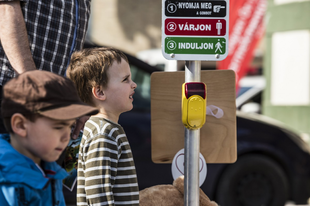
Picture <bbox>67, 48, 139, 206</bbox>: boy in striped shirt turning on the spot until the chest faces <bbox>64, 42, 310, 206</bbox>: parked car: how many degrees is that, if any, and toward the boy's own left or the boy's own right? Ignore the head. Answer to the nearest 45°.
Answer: approximately 45° to the boy's own left

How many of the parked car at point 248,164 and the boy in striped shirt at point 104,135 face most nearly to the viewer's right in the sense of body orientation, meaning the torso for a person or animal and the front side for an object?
2

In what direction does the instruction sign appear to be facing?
toward the camera

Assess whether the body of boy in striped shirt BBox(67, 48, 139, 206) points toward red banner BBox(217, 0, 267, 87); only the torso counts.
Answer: no

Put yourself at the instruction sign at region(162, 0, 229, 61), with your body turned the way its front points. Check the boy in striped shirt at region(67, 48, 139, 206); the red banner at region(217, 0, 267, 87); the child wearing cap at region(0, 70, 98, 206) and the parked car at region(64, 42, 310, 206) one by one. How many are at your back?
2

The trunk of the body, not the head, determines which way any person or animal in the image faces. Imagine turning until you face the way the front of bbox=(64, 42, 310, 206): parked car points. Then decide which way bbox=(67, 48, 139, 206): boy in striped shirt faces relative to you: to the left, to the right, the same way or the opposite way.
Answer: the same way

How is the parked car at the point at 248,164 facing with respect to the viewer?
to the viewer's right

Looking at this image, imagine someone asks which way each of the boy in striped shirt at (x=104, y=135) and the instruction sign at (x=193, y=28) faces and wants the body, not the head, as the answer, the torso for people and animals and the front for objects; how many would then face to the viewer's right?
1

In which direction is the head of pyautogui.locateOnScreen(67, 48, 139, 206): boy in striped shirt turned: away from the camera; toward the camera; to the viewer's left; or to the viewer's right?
to the viewer's right

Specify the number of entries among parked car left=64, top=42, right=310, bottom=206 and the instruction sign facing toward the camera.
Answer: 1

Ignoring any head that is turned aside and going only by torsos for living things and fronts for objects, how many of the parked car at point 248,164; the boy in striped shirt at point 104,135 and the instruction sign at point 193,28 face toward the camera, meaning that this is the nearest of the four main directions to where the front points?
1

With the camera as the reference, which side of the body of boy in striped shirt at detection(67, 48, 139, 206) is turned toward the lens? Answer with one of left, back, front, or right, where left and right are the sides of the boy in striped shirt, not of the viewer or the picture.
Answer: right

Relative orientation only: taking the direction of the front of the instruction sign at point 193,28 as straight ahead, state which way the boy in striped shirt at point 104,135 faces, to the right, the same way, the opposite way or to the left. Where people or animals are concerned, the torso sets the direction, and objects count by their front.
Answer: to the left

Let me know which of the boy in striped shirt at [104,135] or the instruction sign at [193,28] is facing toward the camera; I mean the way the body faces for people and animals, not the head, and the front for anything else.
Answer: the instruction sign

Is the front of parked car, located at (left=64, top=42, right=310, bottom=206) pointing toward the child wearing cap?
no

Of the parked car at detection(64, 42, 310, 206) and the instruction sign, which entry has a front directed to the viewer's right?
the parked car

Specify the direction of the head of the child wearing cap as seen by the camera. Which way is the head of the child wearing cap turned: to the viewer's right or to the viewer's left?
to the viewer's right

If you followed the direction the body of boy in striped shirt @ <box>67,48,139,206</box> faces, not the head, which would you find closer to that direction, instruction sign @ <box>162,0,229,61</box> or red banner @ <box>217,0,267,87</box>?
the instruction sign
